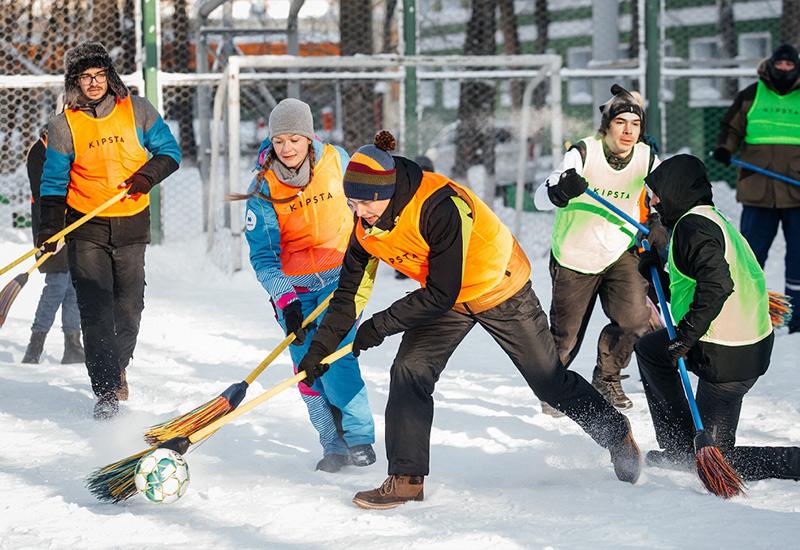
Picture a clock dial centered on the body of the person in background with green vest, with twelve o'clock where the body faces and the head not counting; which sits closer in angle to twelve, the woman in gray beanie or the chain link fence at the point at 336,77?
the woman in gray beanie

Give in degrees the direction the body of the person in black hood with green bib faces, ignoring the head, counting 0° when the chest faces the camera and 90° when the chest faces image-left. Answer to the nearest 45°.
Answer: approximately 90°

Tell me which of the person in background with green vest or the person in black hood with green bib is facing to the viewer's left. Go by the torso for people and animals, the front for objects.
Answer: the person in black hood with green bib

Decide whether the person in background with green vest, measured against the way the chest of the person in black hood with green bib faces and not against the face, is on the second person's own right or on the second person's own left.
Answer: on the second person's own right

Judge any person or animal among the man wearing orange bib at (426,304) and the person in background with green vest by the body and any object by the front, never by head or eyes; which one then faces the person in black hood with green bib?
the person in background with green vest

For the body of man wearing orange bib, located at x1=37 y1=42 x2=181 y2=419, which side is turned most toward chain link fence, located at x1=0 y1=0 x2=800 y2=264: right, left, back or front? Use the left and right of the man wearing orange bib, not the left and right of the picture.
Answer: back

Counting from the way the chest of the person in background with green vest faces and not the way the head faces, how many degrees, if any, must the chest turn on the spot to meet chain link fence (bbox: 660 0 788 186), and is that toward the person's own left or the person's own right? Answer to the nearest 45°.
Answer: approximately 180°

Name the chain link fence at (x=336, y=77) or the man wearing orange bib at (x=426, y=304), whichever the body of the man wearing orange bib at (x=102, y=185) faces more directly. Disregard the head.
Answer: the man wearing orange bib

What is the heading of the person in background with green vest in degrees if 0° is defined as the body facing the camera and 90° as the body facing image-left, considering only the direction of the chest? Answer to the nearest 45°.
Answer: approximately 0°

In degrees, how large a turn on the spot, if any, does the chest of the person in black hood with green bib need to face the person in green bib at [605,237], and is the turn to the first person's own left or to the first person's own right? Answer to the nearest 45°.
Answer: approximately 90° to the first person's own right

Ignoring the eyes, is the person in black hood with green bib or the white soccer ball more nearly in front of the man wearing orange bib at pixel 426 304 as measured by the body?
the white soccer ball
